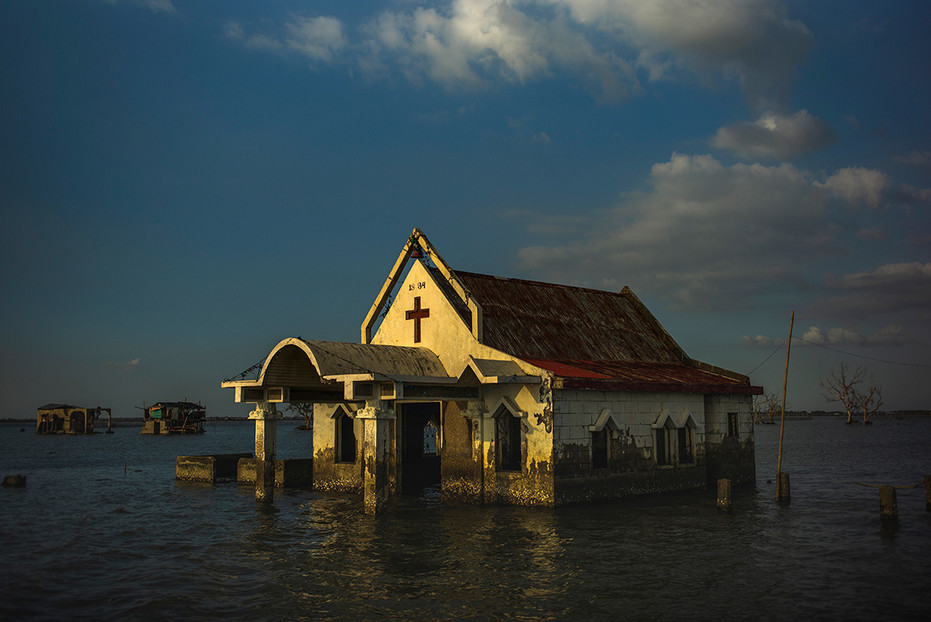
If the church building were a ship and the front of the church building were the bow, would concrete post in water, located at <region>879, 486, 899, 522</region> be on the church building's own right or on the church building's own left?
on the church building's own left

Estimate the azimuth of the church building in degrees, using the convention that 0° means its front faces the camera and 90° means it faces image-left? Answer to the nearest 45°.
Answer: approximately 45°

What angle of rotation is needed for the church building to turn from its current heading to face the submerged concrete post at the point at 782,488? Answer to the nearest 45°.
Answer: approximately 135° to its left

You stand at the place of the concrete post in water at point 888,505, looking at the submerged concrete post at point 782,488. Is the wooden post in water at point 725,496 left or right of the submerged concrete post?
left
